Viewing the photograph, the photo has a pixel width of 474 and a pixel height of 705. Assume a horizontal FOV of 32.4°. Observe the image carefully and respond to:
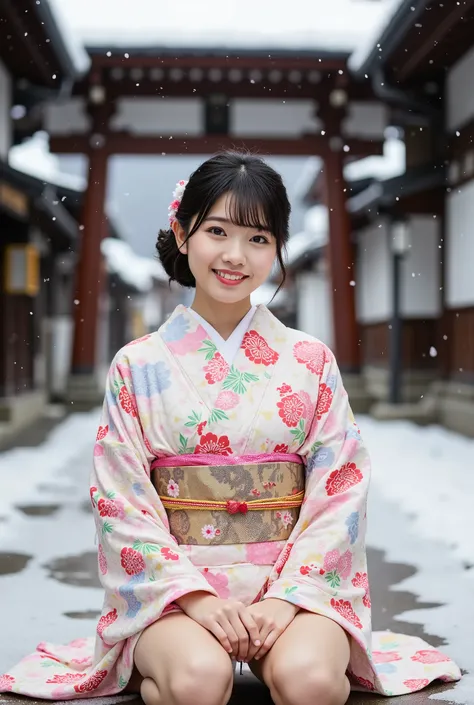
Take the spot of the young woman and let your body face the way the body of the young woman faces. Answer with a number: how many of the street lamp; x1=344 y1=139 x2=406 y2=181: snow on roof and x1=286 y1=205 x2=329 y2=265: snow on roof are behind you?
3

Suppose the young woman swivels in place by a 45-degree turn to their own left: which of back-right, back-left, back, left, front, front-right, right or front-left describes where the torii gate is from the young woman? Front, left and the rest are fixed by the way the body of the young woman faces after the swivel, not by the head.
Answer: back-left

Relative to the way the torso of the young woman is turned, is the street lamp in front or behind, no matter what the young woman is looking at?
behind

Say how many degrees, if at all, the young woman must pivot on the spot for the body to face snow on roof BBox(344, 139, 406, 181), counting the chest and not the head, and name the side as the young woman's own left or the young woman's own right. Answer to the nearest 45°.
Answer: approximately 180°

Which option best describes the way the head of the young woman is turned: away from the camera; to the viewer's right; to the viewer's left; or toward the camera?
toward the camera

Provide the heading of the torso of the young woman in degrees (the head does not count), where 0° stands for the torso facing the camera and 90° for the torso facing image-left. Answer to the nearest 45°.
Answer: approximately 0°

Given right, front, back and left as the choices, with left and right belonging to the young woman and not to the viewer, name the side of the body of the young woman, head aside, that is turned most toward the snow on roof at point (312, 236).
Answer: back
